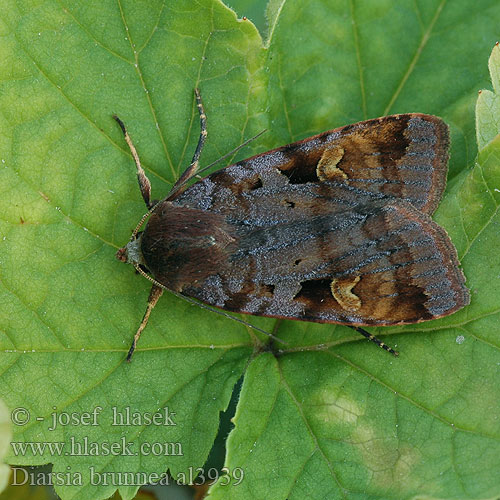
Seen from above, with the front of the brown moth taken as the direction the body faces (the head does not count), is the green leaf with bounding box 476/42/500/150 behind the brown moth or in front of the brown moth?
behind

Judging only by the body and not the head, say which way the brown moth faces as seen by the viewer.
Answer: to the viewer's left

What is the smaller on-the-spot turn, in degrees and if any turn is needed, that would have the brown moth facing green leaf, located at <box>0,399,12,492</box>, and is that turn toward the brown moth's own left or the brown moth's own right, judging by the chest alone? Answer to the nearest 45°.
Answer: approximately 45° to the brown moth's own left
